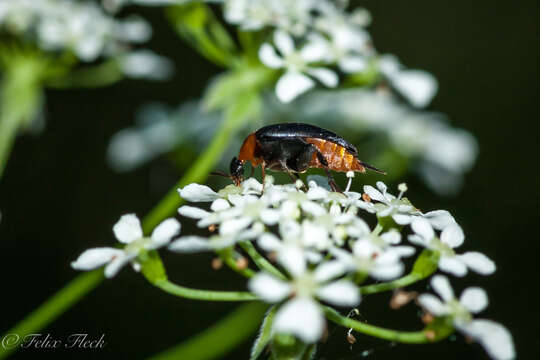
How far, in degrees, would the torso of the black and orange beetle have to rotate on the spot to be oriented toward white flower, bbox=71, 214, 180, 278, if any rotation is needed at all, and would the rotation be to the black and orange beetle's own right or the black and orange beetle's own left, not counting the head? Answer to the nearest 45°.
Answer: approximately 45° to the black and orange beetle's own left

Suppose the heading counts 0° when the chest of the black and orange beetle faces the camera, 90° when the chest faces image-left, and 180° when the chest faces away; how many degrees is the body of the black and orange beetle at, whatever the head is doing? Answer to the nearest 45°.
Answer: approximately 90°

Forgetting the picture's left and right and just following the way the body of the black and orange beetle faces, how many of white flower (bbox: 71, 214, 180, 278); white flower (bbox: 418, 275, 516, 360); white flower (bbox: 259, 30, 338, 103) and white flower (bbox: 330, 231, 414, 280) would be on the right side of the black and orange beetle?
1

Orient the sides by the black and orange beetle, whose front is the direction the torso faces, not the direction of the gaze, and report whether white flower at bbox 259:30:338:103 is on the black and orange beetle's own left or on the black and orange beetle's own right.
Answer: on the black and orange beetle's own right

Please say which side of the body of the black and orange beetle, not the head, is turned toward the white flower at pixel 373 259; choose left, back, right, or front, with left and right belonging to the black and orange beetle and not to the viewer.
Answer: left

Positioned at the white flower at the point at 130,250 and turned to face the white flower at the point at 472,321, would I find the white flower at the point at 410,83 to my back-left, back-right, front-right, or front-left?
front-left

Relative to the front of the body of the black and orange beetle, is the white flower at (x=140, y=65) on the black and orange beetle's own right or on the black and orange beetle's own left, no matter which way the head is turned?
on the black and orange beetle's own right

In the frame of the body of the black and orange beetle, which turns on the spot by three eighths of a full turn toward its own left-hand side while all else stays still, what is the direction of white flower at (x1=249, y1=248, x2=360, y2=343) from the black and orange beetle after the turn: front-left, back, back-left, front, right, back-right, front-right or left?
front-right
